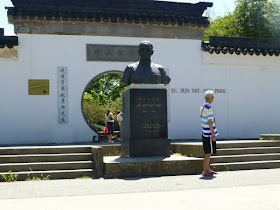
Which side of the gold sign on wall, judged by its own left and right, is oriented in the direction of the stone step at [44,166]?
front

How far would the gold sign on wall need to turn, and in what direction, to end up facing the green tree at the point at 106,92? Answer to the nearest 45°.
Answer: approximately 180°

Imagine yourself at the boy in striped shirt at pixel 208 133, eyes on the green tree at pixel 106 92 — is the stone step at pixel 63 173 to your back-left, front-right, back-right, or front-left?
front-left

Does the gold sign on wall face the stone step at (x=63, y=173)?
yes

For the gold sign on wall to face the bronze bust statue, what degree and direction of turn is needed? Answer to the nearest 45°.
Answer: approximately 45° to its left

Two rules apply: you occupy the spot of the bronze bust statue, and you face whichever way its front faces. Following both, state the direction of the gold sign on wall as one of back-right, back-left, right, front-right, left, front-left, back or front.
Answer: back-right

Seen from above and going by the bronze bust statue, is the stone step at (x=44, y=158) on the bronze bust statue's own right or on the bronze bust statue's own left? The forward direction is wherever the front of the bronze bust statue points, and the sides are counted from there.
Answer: on the bronze bust statue's own right

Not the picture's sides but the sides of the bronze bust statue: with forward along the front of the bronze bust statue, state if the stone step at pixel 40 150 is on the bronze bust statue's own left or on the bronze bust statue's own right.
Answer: on the bronze bust statue's own right

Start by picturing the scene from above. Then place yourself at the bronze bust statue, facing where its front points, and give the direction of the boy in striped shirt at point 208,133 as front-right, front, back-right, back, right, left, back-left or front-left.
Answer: front-left

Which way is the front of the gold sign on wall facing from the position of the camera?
facing the viewer

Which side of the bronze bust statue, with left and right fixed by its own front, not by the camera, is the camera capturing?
front
